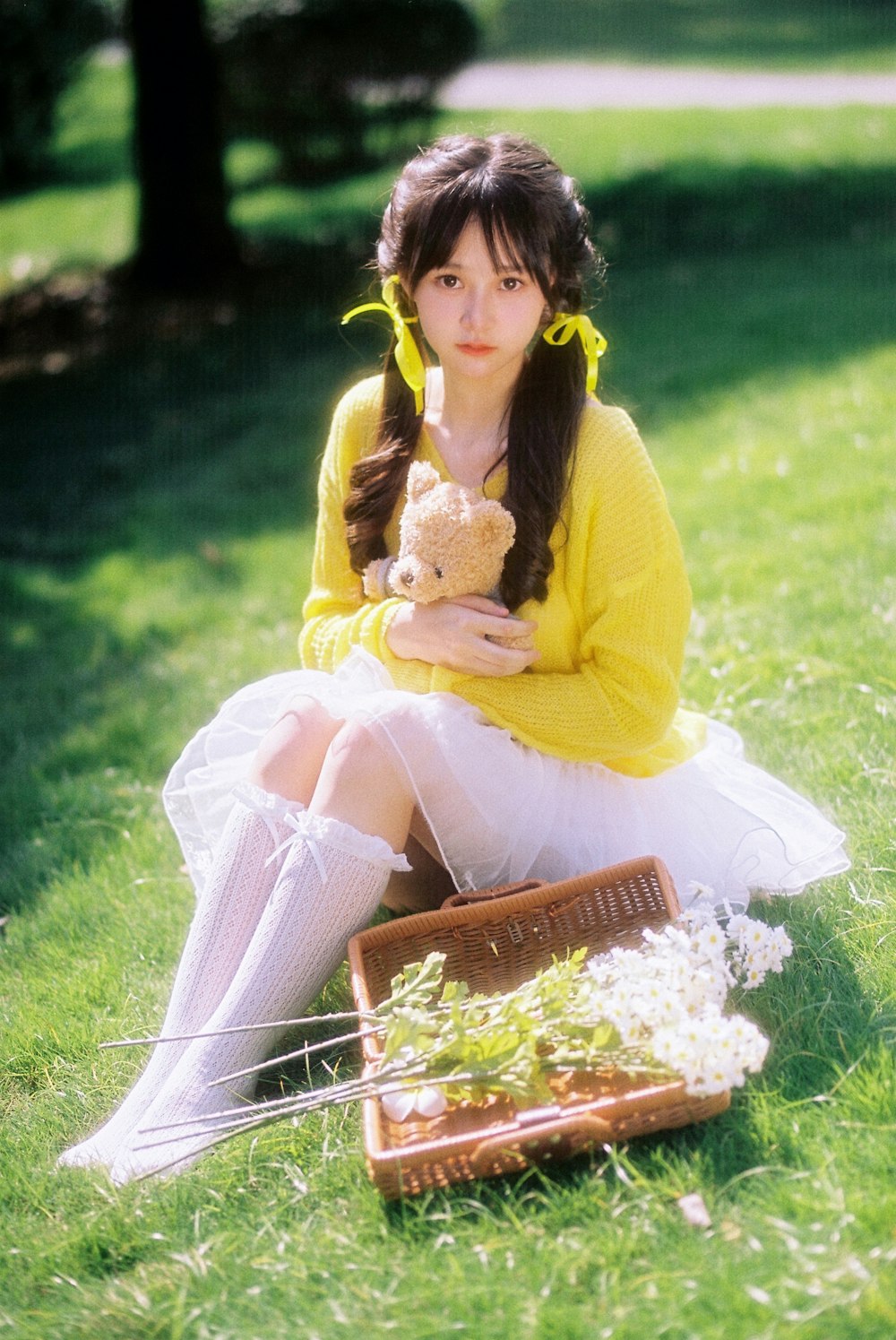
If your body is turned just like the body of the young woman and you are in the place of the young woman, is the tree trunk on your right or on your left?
on your right

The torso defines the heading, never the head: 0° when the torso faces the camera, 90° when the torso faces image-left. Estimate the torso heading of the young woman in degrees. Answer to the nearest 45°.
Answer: approximately 45°
